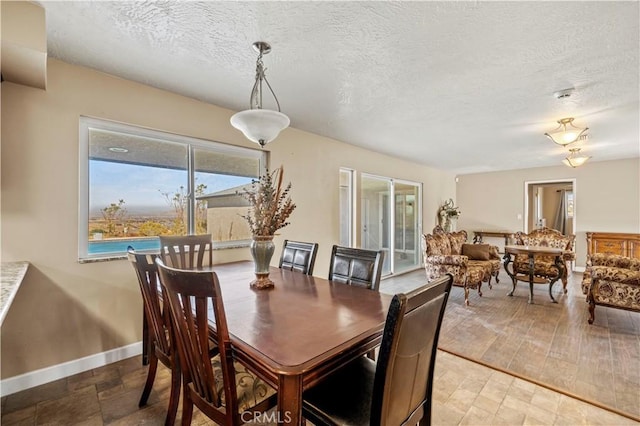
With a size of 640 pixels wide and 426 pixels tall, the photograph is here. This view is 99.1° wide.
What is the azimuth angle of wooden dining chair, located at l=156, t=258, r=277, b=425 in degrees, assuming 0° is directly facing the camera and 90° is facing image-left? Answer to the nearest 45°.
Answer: approximately 225°

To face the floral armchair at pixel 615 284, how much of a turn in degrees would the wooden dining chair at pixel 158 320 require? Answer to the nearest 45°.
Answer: approximately 45° to its right

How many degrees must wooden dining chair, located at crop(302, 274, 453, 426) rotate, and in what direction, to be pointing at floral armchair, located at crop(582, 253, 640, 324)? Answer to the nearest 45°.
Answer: approximately 90° to its right

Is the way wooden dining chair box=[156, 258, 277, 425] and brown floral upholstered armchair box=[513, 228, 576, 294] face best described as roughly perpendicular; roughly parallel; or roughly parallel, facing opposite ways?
roughly parallel, facing opposite ways

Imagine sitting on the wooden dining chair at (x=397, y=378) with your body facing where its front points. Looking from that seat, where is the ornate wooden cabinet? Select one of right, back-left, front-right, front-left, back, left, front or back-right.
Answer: right

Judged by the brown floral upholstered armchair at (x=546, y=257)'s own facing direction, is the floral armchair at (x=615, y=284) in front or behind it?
in front

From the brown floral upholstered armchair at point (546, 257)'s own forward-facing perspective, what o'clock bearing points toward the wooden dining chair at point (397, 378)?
The wooden dining chair is roughly at 12 o'clock from the brown floral upholstered armchair.

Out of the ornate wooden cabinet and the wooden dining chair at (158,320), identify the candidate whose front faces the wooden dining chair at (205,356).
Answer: the ornate wooden cabinet

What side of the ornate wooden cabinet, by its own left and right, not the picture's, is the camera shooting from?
front

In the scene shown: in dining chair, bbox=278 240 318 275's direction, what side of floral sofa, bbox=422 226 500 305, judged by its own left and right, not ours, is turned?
right

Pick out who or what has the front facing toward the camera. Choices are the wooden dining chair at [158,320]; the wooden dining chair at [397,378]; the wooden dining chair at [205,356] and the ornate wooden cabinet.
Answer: the ornate wooden cabinet

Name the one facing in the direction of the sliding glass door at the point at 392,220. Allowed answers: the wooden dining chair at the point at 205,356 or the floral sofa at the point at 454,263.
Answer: the wooden dining chair

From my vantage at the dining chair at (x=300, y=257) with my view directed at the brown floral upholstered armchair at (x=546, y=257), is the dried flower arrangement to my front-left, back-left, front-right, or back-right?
back-right

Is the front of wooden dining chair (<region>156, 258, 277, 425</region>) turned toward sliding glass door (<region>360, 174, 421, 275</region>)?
yes

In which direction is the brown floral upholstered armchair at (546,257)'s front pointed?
toward the camera

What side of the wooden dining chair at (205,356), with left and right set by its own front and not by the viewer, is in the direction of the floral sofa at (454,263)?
front

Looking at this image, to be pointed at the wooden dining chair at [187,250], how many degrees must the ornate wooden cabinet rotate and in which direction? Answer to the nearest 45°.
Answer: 0° — it already faces it
